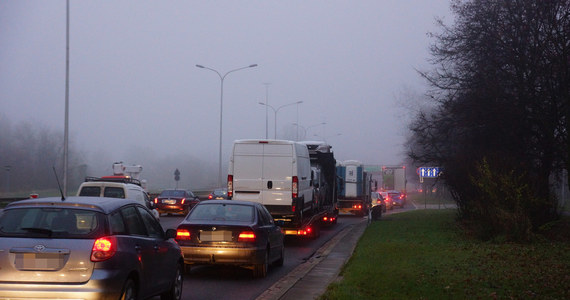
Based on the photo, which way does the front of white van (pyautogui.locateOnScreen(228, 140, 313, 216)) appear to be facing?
away from the camera

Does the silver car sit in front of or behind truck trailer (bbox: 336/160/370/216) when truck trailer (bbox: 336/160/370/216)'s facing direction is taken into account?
behind

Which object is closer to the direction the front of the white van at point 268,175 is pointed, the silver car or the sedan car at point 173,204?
the sedan car

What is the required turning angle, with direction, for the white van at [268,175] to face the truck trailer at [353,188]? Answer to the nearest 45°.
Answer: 0° — it already faces it

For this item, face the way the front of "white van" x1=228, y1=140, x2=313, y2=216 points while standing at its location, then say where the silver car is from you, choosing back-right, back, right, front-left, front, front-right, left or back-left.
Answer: back

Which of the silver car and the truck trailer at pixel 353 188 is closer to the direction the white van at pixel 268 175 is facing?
the truck trailer

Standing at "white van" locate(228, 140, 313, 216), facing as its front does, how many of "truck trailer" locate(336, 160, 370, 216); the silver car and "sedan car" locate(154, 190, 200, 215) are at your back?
1

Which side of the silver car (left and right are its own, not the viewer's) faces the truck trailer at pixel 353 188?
front

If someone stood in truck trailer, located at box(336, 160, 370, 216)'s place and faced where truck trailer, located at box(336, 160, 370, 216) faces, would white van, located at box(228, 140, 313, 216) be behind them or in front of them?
behind

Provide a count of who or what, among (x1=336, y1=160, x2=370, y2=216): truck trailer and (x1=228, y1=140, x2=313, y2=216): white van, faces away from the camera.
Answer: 2

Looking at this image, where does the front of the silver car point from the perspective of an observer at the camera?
facing away from the viewer and to the right of the viewer

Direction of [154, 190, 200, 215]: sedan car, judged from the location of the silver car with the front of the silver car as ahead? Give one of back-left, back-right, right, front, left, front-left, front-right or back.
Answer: front-left

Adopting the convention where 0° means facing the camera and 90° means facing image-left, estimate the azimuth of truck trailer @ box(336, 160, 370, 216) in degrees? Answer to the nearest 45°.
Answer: approximately 180°
